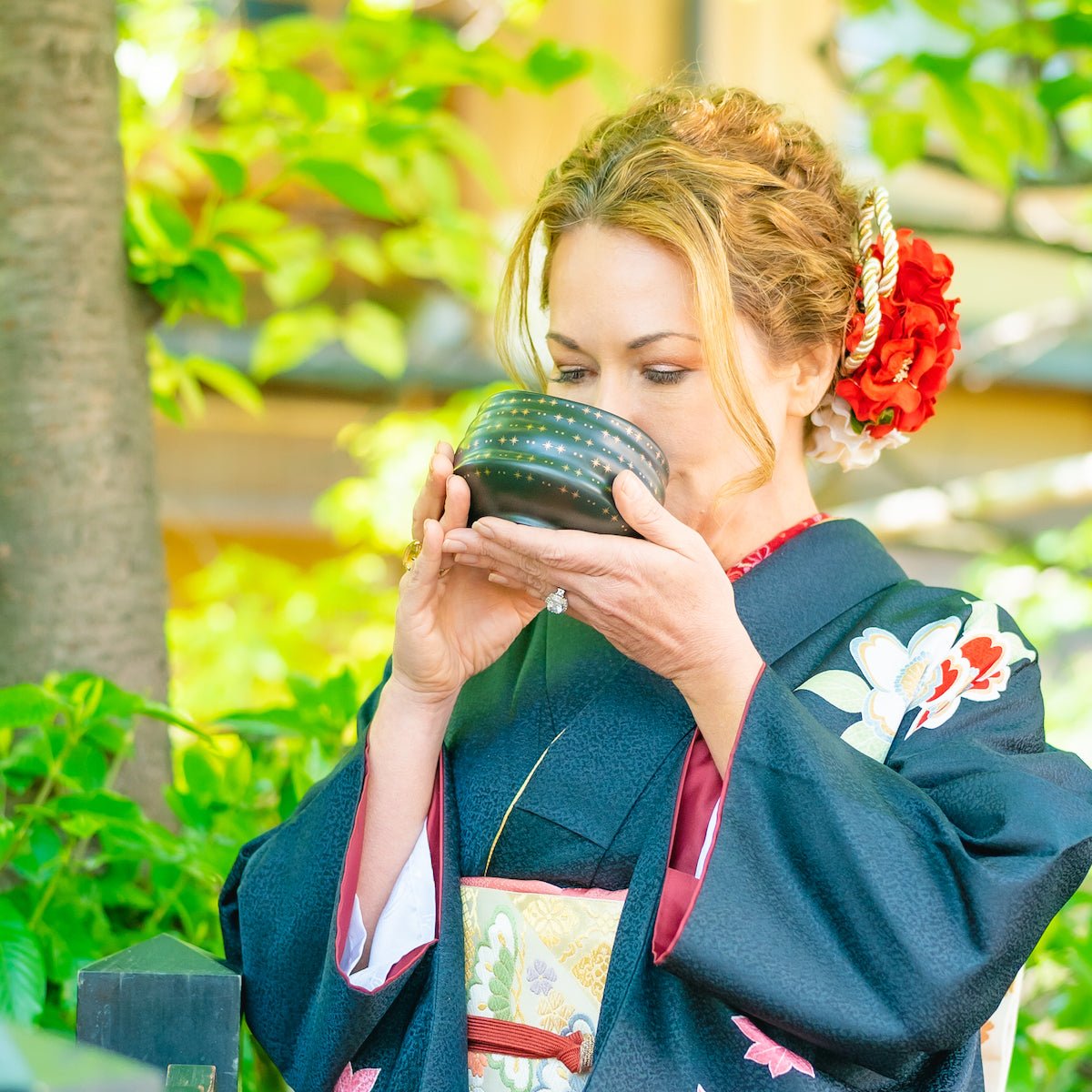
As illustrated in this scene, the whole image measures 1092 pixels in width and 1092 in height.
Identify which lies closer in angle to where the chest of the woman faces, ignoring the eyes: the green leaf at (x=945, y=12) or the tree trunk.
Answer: the tree trunk

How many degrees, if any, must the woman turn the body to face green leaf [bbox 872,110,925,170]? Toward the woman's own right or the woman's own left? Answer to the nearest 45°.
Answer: approximately 135° to the woman's own right

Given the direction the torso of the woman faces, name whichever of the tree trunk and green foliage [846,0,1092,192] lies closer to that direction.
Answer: the tree trunk

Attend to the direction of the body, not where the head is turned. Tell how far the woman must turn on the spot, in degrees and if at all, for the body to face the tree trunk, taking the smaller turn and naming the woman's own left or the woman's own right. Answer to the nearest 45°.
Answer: approximately 90° to the woman's own right

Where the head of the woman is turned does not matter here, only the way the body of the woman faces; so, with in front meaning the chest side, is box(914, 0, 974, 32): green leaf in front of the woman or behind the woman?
behind

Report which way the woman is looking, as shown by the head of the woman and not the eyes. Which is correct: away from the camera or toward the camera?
toward the camera

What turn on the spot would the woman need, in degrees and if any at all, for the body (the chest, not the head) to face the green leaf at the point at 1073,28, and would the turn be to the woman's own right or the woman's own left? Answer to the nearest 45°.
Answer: approximately 180°
